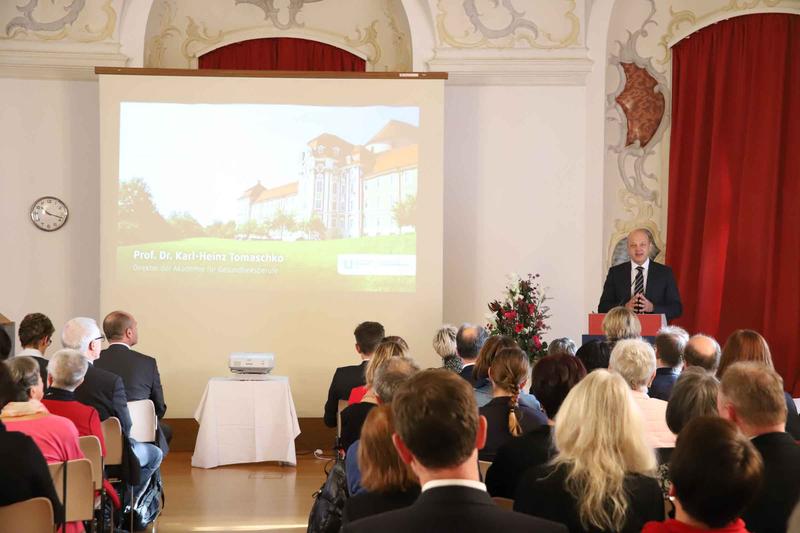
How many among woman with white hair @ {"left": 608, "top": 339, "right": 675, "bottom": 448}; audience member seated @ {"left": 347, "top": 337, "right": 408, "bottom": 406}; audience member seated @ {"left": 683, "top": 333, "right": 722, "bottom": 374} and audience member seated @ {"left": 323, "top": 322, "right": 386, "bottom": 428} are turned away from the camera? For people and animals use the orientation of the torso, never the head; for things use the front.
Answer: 4

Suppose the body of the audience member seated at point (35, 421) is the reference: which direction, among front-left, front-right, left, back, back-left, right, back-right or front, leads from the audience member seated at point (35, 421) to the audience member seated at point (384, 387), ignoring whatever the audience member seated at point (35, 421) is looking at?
right

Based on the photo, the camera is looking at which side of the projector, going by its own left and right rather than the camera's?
back

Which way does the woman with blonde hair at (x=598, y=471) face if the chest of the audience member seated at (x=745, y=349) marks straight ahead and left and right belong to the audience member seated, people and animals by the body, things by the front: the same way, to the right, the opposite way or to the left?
the same way

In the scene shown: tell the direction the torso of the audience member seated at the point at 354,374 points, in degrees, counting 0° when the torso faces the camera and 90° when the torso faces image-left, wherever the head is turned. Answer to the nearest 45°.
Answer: approximately 180°

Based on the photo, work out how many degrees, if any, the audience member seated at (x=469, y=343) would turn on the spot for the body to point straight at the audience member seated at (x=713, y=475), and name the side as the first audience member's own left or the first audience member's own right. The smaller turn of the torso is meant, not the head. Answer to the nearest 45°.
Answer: approximately 180°

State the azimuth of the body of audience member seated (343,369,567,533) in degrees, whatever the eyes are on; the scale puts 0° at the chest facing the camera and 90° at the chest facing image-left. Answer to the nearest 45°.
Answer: approximately 180°

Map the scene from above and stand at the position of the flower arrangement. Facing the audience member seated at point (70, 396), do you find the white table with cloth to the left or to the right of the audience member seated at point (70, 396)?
right

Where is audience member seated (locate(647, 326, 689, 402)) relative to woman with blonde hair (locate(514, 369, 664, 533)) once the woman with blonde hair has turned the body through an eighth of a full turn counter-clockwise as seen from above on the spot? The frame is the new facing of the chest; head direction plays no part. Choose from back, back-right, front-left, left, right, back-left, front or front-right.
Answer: front-right

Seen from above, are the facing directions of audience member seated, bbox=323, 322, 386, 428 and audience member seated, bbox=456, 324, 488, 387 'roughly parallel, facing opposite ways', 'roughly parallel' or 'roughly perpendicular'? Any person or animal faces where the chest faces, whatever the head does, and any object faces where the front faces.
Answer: roughly parallel

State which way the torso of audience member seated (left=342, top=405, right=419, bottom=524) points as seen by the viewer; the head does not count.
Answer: away from the camera

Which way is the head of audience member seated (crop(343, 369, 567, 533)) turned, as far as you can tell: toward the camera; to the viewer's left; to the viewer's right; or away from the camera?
away from the camera

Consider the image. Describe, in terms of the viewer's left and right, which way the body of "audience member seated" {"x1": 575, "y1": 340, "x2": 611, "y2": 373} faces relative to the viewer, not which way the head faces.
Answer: facing away from the viewer

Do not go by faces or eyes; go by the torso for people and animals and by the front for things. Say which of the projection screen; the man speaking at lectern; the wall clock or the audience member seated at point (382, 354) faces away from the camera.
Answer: the audience member seated

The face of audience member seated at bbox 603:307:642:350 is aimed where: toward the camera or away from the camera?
away from the camera

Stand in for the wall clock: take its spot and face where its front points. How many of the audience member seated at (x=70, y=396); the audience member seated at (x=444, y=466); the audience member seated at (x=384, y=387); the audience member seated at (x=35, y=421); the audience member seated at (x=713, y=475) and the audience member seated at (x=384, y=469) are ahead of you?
6

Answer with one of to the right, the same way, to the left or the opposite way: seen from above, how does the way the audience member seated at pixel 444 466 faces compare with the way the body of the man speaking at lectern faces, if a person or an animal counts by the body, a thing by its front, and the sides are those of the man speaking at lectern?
the opposite way

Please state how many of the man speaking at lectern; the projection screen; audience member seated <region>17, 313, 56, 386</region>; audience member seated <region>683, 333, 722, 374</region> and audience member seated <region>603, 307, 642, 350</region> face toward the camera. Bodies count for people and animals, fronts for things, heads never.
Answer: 2

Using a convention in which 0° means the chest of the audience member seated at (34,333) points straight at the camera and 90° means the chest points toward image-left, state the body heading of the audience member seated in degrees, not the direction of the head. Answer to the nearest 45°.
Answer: approximately 225°

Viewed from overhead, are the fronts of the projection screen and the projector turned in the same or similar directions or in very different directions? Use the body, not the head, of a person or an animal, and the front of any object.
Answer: very different directions

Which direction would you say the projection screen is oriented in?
toward the camera

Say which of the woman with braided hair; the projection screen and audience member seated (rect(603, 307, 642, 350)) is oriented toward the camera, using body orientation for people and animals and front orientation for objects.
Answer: the projection screen
